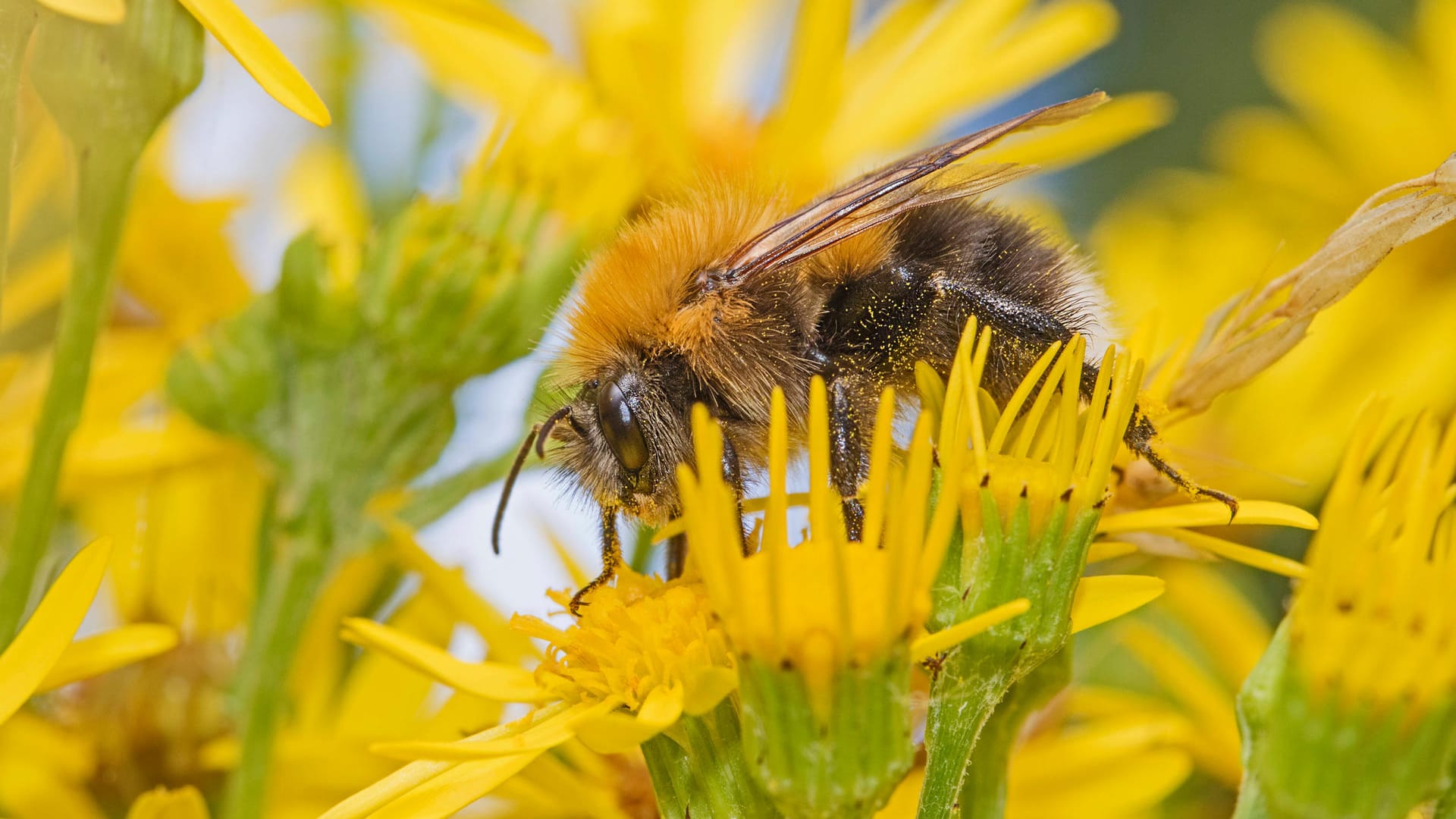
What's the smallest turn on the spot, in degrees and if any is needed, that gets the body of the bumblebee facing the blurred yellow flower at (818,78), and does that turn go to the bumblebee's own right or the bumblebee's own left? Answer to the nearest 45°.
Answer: approximately 90° to the bumblebee's own right

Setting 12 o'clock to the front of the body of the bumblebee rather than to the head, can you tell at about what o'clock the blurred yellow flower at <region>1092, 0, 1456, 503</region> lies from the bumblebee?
The blurred yellow flower is roughly at 4 o'clock from the bumblebee.

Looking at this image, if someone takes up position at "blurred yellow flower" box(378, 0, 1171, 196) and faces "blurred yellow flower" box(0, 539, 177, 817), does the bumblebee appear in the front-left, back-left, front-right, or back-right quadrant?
front-left

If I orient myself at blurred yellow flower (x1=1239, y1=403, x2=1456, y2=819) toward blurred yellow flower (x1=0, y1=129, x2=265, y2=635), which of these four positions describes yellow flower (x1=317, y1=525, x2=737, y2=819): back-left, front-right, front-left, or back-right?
front-left

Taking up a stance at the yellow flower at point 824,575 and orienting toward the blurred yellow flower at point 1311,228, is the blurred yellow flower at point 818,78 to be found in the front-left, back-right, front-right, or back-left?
front-left

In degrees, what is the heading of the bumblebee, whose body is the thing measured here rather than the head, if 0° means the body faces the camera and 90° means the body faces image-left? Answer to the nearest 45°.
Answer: approximately 90°
